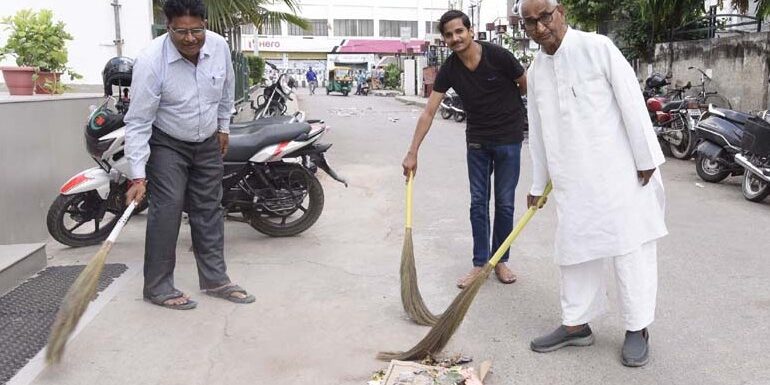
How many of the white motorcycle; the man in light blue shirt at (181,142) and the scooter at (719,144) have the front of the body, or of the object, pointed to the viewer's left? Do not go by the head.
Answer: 1

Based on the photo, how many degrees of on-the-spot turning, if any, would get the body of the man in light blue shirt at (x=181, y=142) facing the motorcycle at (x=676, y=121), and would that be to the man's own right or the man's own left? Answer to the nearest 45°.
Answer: approximately 90° to the man's own left

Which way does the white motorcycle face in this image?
to the viewer's left

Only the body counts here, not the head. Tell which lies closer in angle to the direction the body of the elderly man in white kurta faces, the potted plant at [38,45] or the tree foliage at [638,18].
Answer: the potted plant

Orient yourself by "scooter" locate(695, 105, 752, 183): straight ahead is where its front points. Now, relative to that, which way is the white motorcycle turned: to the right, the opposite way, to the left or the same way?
the opposite way

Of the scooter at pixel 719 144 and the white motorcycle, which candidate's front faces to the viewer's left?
the white motorcycle

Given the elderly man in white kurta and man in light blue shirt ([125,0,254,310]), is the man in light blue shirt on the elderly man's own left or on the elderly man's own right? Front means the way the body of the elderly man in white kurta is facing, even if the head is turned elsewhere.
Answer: on the elderly man's own right
